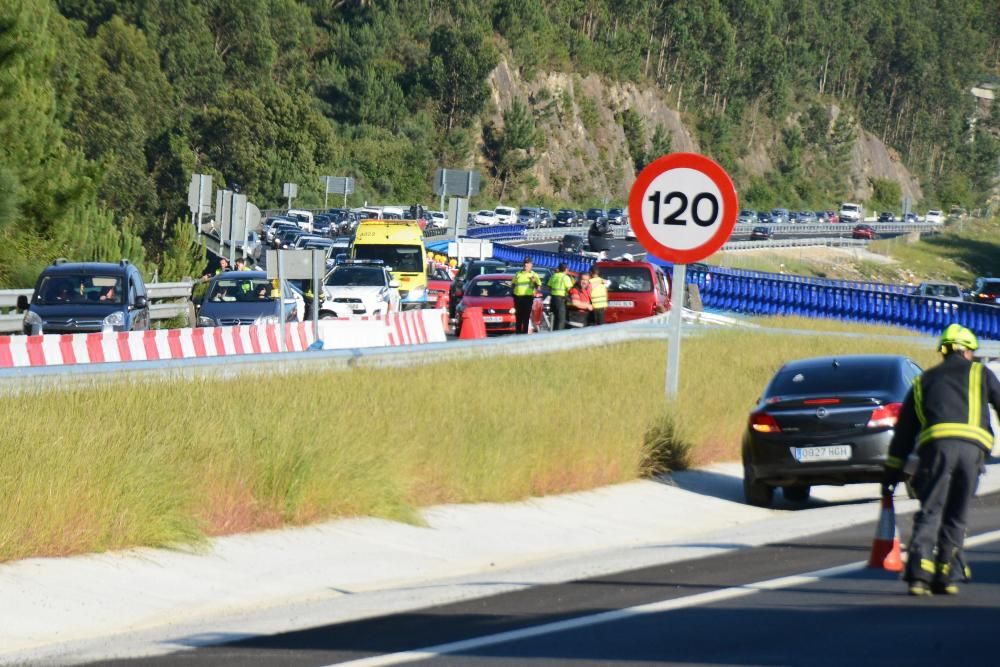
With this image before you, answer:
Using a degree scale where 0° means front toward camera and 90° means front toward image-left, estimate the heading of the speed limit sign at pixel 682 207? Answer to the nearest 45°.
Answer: approximately 0°

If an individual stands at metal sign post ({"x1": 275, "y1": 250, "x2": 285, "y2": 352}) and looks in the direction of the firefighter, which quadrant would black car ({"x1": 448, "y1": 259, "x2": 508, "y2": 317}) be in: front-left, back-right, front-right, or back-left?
back-left

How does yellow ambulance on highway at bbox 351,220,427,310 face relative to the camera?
toward the camera

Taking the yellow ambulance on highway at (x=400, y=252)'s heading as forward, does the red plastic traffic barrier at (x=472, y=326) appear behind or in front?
in front

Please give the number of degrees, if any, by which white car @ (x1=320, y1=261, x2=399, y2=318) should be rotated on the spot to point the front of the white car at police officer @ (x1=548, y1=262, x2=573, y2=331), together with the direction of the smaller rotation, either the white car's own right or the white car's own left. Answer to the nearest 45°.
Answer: approximately 90° to the white car's own left

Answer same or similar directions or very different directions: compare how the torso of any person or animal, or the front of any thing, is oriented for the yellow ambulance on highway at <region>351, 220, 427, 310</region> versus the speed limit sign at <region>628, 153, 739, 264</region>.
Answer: same or similar directions

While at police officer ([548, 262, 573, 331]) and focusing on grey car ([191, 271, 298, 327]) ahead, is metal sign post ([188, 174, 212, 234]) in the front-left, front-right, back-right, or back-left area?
front-right

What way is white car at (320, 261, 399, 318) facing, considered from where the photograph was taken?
facing the viewer and to the left of the viewer

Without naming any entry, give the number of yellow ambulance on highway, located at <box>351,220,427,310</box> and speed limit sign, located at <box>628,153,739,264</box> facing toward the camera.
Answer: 2

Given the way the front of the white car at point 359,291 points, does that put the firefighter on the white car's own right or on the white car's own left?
on the white car's own left

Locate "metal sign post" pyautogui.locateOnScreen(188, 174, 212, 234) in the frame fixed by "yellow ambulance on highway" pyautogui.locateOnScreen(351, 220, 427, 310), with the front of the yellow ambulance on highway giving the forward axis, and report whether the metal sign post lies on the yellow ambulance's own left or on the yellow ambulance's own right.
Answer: on the yellow ambulance's own right

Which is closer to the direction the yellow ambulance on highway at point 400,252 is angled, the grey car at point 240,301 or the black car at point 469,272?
the grey car

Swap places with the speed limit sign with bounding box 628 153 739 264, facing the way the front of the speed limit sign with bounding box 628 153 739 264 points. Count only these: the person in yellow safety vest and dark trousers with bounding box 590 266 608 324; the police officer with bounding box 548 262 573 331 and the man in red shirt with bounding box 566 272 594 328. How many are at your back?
3

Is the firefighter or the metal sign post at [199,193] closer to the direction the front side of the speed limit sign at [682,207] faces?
the firefighter
